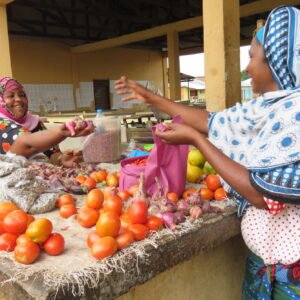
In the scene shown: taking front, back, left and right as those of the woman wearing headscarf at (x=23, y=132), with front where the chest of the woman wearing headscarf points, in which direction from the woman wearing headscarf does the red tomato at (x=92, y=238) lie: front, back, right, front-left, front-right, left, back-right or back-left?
front-right

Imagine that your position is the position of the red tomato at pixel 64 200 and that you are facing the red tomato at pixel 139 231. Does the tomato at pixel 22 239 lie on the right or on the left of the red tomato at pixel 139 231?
right

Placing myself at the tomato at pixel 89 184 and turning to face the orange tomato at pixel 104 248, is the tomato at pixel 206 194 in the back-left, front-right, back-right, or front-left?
front-left

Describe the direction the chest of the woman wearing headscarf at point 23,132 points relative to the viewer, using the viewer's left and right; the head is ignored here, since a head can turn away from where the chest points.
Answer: facing the viewer and to the right of the viewer

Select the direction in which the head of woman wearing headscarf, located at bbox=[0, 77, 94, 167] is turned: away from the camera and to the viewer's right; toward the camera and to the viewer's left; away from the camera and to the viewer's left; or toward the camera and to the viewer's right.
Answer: toward the camera and to the viewer's right

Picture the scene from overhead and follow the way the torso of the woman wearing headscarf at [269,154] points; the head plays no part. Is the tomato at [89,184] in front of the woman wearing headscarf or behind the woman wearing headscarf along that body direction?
in front

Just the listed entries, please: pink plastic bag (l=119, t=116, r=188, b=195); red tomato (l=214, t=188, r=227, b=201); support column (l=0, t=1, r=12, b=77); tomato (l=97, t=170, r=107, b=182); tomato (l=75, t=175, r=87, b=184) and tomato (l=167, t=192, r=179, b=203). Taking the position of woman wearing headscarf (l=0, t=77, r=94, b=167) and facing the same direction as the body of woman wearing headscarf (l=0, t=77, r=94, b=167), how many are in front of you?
5

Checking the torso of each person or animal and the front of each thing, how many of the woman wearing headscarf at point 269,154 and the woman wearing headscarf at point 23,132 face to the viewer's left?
1

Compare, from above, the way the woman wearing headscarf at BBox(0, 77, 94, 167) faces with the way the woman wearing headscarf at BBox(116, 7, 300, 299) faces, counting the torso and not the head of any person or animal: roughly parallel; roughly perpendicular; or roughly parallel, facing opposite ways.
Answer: roughly parallel, facing opposite ways

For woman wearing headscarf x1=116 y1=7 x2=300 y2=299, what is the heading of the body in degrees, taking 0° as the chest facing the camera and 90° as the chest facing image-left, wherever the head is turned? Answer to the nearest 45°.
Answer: approximately 90°

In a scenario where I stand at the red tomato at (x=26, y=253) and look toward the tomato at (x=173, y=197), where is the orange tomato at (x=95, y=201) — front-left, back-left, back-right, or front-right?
front-left

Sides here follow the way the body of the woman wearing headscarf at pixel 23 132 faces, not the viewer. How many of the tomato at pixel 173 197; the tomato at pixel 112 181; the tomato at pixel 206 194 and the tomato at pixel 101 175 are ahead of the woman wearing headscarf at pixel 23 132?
4

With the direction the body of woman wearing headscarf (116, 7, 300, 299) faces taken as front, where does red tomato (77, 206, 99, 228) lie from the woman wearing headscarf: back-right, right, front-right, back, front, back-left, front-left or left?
front

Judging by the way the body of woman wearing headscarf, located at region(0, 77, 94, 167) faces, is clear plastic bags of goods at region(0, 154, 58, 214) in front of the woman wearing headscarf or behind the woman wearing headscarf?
in front

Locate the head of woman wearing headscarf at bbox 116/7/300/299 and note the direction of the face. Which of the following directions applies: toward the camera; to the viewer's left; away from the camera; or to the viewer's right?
to the viewer's left
